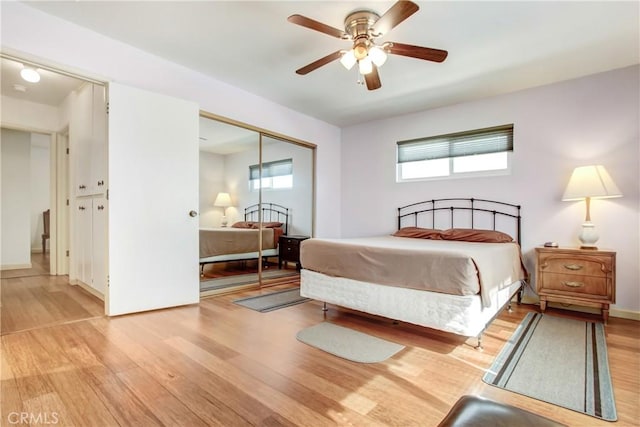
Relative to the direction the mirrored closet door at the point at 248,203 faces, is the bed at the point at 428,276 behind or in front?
in front

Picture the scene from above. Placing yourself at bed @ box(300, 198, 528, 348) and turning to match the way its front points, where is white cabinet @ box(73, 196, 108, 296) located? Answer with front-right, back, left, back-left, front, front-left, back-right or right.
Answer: front-right

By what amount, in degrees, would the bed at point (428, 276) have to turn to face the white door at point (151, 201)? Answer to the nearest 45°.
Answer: approximately 45° to its right

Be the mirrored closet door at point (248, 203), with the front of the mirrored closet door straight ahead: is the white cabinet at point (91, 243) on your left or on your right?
on your right

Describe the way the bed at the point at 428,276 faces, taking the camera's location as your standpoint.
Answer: facing the viewer and to the left of the viewer

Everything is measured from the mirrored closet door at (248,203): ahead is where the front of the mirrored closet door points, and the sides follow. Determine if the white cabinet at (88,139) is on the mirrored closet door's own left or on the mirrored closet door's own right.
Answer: on the mirrored closet door's own right

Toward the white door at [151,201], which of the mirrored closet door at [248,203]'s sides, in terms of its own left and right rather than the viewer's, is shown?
right

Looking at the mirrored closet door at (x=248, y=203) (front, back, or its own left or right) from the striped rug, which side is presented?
front

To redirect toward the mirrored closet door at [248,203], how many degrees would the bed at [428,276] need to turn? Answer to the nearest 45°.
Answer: approximately 90° to its right

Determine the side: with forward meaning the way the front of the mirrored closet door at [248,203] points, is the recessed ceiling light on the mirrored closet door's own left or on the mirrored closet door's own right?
on the mirrored closet door's own right

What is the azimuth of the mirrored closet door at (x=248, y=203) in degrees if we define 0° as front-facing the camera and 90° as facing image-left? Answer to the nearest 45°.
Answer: approximately 315°

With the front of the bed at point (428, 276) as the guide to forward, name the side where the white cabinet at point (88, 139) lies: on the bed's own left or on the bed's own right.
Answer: on the bed's own right

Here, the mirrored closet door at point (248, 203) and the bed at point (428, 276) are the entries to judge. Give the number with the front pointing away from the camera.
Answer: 0
